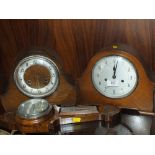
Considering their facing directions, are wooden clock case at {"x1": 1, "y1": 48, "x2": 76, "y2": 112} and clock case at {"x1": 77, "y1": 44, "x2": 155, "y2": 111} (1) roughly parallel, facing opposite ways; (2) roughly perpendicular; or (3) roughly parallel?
roughly parallel

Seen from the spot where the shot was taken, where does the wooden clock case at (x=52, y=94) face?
facing the viewer

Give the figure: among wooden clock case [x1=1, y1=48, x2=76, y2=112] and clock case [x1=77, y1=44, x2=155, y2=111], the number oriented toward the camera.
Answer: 2

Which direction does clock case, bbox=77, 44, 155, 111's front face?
toward the camera
